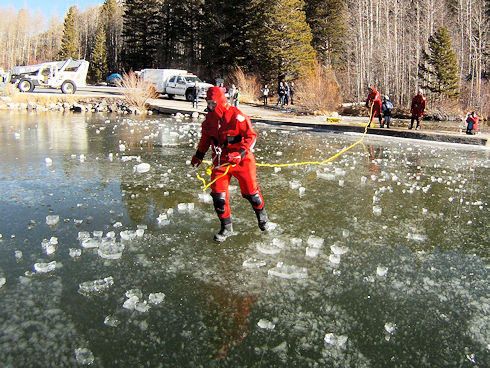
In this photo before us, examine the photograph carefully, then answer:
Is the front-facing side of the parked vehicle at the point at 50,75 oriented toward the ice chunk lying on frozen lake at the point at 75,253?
no

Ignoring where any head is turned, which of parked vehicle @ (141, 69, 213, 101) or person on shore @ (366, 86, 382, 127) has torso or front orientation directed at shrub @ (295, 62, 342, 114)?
the parked vehicle

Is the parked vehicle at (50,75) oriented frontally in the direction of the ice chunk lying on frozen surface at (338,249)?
no

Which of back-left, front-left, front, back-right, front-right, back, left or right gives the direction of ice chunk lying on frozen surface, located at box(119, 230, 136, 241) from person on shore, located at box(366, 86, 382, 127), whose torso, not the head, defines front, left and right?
front-left

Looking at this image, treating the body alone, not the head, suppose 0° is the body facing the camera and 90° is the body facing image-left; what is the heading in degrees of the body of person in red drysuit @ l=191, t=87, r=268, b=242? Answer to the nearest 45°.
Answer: approximately 45°

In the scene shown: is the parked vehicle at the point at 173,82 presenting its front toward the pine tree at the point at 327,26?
no

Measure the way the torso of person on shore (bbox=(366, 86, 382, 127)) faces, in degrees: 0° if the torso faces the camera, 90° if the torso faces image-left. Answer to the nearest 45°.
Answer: approximately 45°

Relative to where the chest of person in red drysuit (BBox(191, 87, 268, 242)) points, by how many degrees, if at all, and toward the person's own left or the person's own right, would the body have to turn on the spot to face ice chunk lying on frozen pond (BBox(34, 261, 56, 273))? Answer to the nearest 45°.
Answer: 0° — they already face it

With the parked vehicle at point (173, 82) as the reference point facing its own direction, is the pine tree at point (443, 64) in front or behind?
in front

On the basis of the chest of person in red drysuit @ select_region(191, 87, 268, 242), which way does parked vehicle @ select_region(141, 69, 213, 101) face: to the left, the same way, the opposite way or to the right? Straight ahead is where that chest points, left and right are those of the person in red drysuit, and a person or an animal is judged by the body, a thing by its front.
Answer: to the left

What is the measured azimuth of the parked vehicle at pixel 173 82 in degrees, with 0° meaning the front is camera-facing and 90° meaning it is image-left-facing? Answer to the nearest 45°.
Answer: approximately 315°

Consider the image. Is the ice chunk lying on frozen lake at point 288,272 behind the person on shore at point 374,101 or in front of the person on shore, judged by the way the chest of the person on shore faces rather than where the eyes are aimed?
in front
